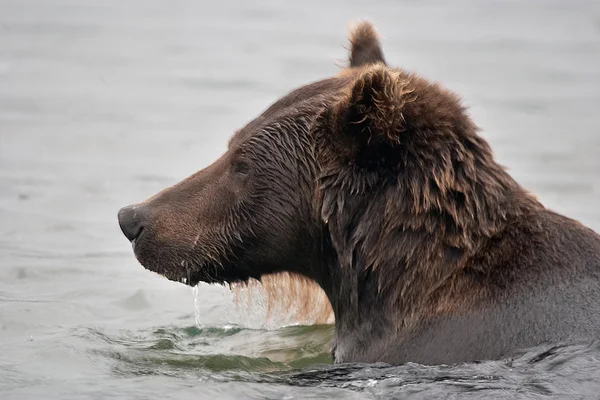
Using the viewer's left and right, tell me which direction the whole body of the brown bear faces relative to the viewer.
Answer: facing to the left of the viewer
